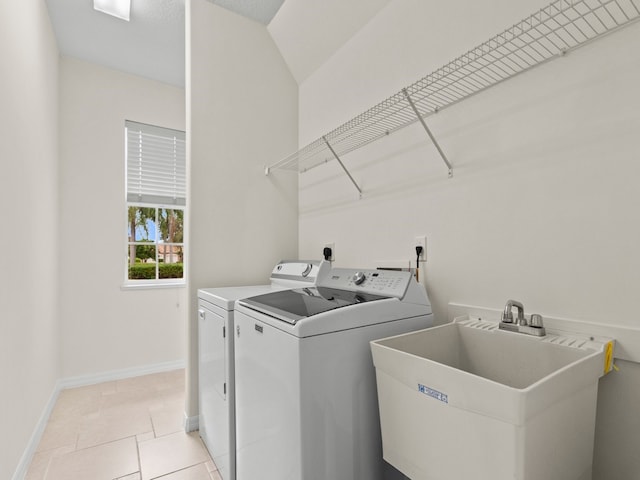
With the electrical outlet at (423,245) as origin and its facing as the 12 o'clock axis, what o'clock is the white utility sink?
The white utility sink is roughly at 10 o'clock from the electrical outlet.

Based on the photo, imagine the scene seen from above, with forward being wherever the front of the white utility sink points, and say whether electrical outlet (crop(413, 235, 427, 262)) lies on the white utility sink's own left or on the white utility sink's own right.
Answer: on the white utility sink's own right

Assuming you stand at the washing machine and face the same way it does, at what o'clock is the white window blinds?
The white window blinds is roughly at 3 o'clock from the washing machine.

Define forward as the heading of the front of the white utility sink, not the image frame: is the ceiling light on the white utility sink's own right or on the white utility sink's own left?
on the white utility sink's own right

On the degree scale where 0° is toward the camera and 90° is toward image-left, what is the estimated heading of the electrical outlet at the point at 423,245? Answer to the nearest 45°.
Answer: approximately 45°

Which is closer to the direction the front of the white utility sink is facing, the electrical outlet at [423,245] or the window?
the window

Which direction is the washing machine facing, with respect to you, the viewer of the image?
facing the viewer and to the left of the viewer

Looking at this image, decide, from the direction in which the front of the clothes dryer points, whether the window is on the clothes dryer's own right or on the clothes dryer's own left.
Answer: on the clothes dryer's own right

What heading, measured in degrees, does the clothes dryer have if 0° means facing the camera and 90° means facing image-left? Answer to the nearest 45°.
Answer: approximately 45°
